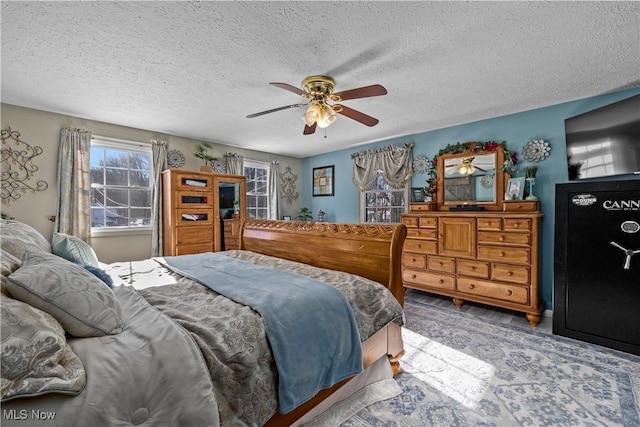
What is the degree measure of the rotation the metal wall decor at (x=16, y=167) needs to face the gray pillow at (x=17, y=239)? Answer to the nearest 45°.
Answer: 0° — it already faces it

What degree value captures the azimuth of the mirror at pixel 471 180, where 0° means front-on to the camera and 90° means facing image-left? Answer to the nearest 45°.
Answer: approximately 0°

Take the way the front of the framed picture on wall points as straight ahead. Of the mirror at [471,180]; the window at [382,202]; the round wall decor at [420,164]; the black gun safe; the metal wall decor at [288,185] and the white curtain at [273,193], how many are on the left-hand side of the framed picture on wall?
4

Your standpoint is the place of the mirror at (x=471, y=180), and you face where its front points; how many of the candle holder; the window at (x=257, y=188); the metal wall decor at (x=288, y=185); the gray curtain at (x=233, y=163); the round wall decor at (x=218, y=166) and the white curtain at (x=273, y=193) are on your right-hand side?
5

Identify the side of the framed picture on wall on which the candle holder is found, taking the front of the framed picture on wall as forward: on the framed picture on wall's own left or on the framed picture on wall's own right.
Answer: on the framed picture on wall's own left

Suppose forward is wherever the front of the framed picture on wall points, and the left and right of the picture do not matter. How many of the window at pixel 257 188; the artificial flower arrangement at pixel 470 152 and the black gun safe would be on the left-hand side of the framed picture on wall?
2

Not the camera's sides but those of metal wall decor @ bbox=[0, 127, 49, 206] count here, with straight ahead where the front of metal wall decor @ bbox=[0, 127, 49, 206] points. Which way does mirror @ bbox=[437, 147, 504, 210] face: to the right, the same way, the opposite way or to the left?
to the right

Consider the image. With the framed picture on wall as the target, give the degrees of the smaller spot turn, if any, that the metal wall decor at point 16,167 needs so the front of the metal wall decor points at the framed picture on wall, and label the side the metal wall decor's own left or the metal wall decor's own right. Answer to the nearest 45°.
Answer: approximately 90° to the metal wall decor's own left

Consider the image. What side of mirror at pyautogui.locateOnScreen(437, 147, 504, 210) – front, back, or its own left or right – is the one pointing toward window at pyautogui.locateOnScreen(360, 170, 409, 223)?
right

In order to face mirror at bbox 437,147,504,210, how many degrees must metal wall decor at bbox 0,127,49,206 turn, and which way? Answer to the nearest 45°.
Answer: approximately 45° to its left

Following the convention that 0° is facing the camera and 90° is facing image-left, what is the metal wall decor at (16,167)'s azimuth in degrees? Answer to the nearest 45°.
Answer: approximately 0°

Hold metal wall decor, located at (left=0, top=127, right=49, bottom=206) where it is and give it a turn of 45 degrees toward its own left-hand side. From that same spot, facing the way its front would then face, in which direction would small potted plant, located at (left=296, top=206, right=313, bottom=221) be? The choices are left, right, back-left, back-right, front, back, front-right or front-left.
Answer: front-left
